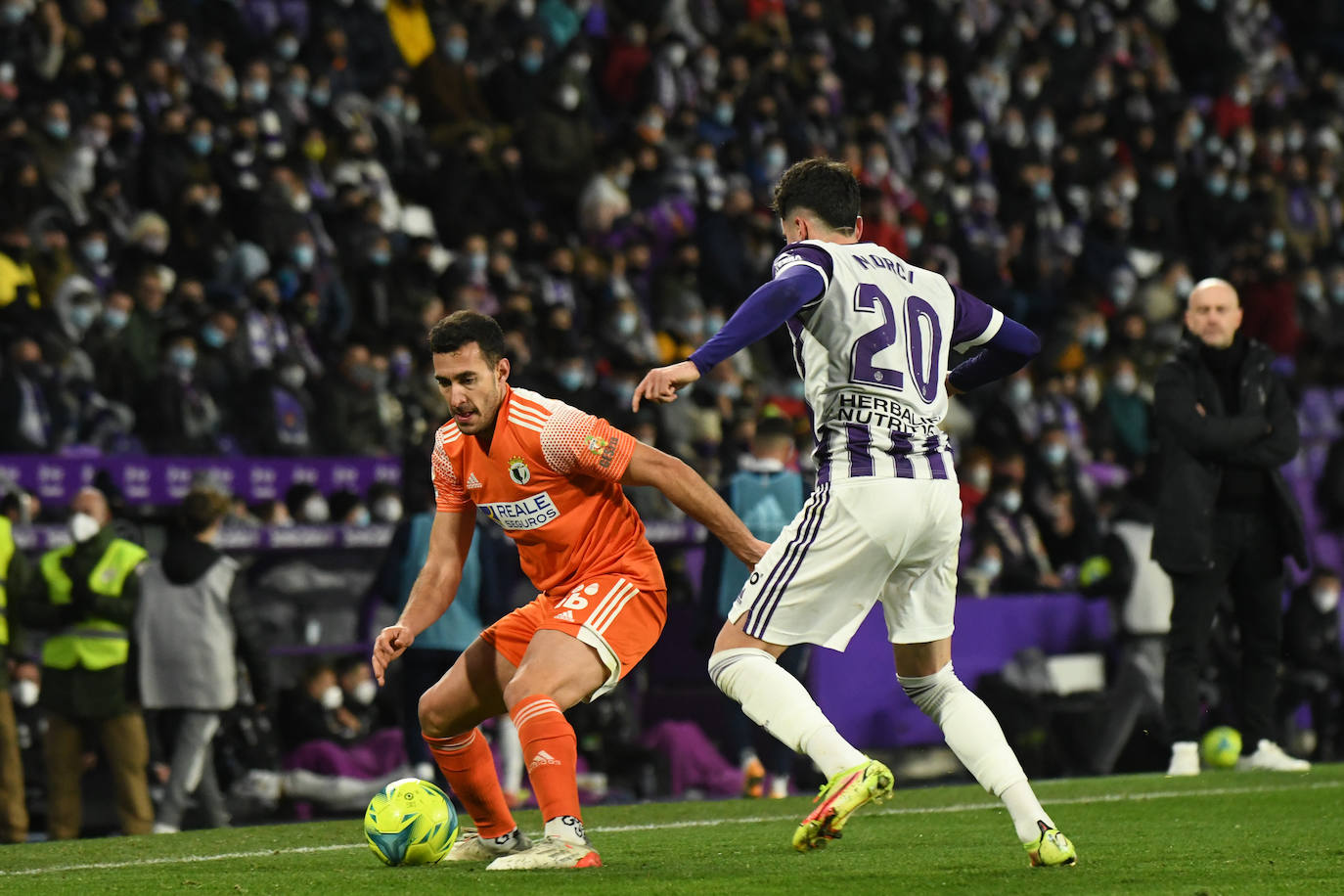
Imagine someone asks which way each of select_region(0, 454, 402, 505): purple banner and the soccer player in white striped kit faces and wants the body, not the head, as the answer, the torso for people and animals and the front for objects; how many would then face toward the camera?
1

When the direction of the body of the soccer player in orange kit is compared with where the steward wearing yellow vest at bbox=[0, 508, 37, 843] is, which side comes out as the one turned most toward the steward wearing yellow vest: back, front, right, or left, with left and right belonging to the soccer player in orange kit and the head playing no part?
right

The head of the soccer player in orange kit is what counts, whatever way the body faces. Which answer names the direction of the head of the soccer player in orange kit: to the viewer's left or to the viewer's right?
to the viewer's left

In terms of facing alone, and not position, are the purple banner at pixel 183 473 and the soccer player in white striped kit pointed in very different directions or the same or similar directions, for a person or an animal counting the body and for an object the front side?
very different directions

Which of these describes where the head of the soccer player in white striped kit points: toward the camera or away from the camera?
away from the camera

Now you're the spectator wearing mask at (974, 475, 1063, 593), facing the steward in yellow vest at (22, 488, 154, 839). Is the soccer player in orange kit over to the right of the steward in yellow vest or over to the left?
left

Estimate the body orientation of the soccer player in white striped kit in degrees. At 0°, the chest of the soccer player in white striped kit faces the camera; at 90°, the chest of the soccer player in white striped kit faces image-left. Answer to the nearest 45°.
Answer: approximately 135°

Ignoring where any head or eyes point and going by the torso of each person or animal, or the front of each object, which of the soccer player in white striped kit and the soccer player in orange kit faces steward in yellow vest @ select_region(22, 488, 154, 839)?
the soccer player in white striped kit

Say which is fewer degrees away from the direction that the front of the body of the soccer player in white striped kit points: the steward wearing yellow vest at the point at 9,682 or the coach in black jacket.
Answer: the steward wearing yellow vest

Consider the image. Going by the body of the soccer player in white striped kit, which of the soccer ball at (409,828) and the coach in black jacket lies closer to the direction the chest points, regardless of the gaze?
the soccer ball

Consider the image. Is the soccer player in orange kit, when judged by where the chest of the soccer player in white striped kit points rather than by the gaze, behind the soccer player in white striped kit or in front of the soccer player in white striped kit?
in front

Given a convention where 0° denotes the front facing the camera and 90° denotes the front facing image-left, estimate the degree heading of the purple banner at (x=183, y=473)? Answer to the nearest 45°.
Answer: approximately 0°
